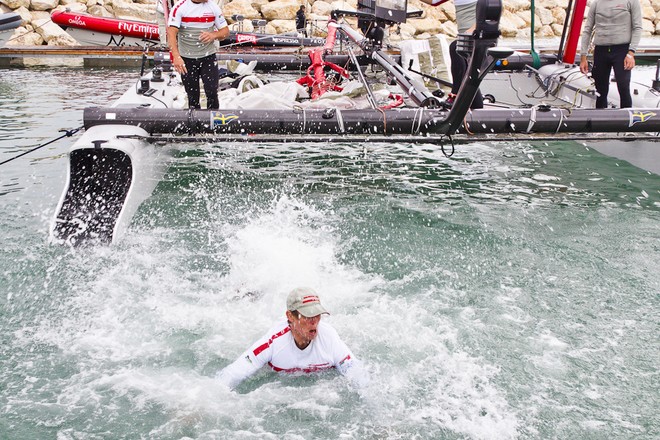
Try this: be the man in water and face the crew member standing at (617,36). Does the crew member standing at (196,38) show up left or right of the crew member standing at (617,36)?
left

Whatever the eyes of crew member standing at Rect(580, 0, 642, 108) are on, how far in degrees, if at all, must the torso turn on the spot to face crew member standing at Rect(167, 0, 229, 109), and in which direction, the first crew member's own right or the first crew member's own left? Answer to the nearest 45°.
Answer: approximately 45° to the first crew member's own right

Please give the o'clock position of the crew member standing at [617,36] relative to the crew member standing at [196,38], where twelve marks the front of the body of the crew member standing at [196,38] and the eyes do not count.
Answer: the crew member standing at [617,36] is roughly at 9 o'clock from the crew member standing at [196,38].

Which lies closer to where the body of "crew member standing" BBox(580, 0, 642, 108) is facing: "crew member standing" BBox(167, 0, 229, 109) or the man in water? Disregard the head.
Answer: the man in water

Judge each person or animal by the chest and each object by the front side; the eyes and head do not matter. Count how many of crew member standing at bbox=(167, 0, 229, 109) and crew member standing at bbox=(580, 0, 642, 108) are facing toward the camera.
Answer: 2

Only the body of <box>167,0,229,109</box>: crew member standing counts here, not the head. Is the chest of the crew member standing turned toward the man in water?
yes

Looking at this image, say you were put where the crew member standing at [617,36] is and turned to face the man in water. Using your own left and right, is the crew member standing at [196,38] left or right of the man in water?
right

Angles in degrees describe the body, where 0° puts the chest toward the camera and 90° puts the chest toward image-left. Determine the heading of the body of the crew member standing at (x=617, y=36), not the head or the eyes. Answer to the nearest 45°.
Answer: approximately 0°

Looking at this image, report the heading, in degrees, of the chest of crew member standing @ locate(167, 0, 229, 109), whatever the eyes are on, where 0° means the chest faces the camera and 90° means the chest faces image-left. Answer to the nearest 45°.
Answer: approximately 0°

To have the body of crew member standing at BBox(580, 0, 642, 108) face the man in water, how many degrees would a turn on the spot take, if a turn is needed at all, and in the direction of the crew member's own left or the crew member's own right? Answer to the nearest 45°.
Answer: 0° — they already face them
